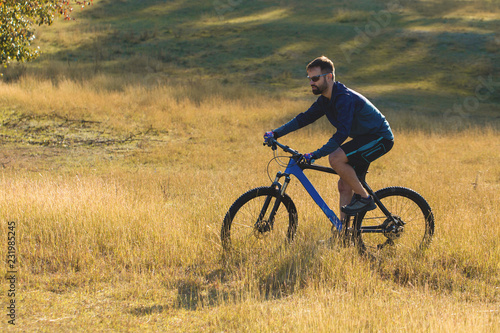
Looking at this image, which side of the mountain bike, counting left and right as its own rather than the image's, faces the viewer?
left
